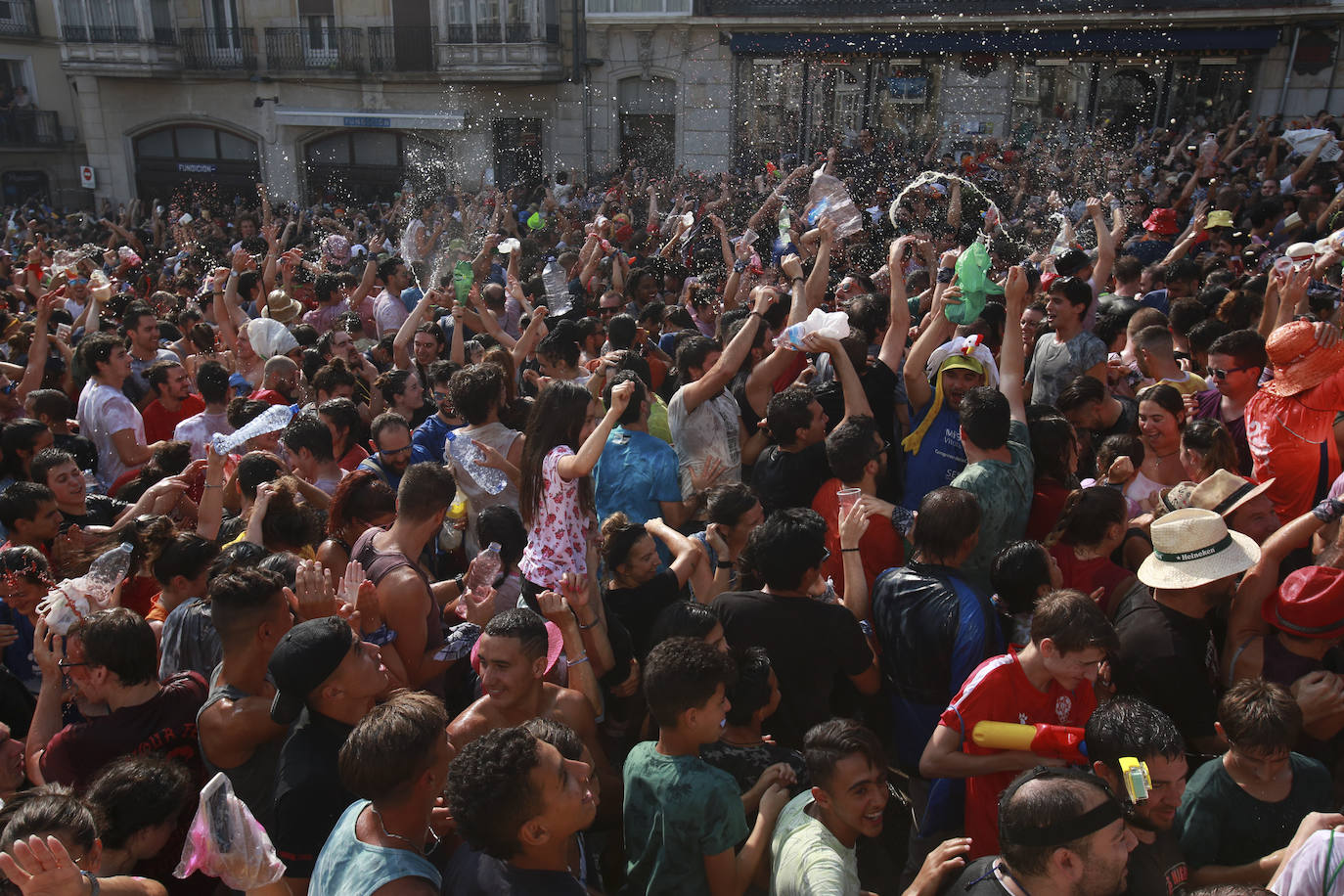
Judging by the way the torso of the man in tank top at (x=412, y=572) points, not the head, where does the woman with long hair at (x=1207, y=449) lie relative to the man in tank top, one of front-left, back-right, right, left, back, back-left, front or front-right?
front-right

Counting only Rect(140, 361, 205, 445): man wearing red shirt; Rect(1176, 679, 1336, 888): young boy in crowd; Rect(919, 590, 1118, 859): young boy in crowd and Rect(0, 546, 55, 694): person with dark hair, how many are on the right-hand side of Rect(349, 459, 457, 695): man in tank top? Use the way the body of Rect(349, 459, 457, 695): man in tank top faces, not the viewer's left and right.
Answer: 2

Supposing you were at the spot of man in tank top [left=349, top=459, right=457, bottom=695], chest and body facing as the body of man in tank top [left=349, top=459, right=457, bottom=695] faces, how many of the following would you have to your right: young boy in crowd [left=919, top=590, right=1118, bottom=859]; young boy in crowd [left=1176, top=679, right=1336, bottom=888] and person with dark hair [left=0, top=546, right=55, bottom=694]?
2

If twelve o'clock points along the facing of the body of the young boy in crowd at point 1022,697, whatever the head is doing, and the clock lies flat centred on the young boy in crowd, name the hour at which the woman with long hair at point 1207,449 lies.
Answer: The woman with long hair is roughly at 8 o'clock from the young boy in crowd.
